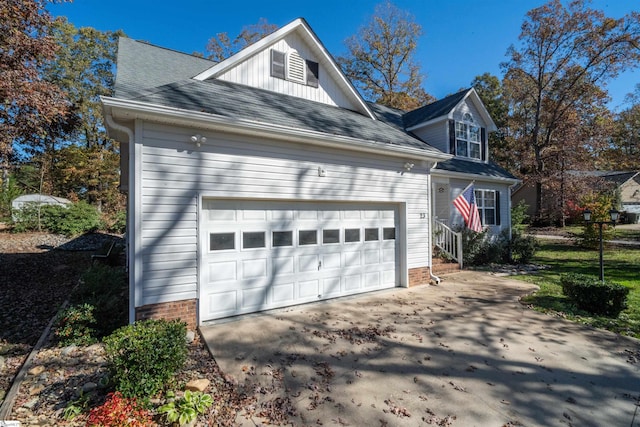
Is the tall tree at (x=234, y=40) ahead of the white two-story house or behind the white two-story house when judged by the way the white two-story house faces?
behind

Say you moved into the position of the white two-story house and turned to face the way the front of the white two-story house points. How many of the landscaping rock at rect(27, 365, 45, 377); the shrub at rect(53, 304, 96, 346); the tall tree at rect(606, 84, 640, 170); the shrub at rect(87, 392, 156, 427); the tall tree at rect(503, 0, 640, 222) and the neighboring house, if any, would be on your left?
3

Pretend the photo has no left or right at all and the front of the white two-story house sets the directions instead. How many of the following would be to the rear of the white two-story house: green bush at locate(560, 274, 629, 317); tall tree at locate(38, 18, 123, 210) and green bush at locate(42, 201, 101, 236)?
2

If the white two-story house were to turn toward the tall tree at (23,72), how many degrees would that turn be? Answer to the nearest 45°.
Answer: approximately 135° to its right

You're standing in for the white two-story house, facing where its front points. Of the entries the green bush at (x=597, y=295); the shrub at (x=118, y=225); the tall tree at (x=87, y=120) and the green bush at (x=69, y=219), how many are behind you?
3

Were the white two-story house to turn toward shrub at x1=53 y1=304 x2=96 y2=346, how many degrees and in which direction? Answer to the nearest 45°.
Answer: approximately 90° to its right

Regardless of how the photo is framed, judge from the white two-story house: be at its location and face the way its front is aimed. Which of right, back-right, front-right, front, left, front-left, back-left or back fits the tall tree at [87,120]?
back

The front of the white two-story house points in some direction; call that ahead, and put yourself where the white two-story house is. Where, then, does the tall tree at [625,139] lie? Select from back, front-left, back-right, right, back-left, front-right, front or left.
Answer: left

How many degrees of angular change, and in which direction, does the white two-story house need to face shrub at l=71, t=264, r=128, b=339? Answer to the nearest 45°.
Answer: approximately 135° to its right

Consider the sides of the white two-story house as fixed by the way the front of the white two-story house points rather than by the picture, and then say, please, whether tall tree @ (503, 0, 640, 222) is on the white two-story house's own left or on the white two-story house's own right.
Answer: on the white two-story house's own left
